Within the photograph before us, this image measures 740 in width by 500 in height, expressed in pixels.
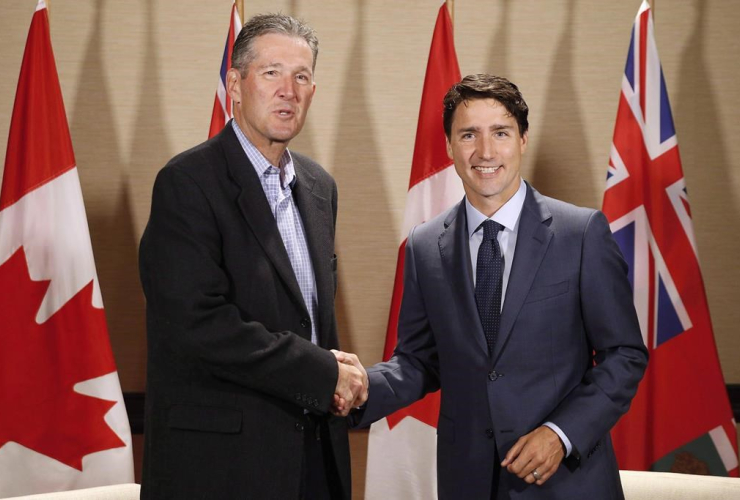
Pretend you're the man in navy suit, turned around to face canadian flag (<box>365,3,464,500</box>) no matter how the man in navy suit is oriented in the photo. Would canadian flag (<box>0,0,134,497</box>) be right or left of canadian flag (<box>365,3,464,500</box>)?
left

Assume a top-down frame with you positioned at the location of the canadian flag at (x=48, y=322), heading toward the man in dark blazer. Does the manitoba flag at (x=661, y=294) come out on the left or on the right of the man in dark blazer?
left

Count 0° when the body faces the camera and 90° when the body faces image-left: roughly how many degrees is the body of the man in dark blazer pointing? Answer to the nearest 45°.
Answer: approximately 315°

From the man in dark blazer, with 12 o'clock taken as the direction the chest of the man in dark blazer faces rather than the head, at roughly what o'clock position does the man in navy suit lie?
The man in navy suit is roughly at 11 o'clock from the man in dark blazer.

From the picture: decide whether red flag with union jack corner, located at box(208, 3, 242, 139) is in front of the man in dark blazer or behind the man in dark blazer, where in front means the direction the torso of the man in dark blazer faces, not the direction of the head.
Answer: behind

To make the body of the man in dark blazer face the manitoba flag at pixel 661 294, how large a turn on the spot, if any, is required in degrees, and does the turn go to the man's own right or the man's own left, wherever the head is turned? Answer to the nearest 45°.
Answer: approximately 90° to the man's own left

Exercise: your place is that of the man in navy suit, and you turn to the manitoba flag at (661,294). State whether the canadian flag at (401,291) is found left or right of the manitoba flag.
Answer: left

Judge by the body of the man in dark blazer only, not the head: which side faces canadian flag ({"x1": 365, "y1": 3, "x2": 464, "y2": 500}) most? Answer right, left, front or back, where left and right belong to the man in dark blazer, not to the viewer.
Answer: left

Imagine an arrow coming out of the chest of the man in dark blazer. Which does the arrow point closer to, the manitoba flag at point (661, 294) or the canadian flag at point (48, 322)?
the manitoba flag
